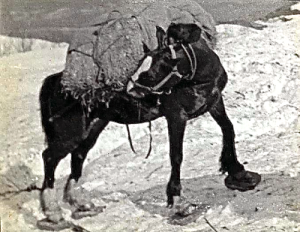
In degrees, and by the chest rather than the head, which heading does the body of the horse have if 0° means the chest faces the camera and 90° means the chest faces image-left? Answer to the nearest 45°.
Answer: approximately 270°
